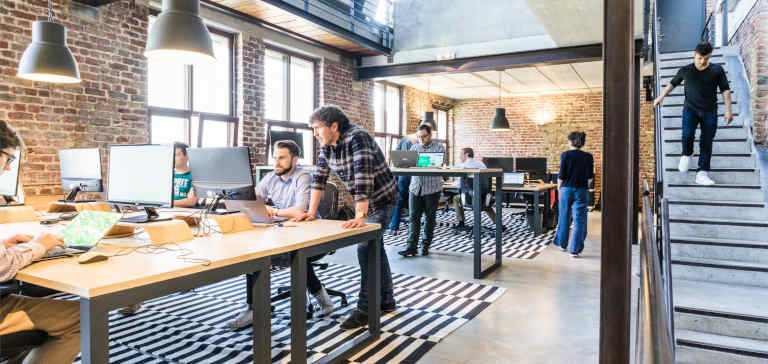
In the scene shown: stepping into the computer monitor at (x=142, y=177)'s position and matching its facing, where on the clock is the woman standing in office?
The woman standing in office is roughly at 7 o'clock from the computer monitor.

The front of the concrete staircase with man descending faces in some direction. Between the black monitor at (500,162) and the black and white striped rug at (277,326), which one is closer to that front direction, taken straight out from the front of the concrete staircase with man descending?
the black and white striped rug

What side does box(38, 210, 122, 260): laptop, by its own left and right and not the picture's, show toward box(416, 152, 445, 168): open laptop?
back

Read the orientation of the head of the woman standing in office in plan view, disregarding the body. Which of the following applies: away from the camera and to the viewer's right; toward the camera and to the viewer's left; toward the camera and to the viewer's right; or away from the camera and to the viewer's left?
away from the camera and to the viewer's left

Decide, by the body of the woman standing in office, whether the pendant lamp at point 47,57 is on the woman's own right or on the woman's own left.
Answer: on the woman's own left

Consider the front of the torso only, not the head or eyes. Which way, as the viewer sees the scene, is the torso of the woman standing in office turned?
away from the camera

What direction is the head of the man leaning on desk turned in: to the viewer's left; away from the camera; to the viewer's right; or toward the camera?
to the viewer's left
